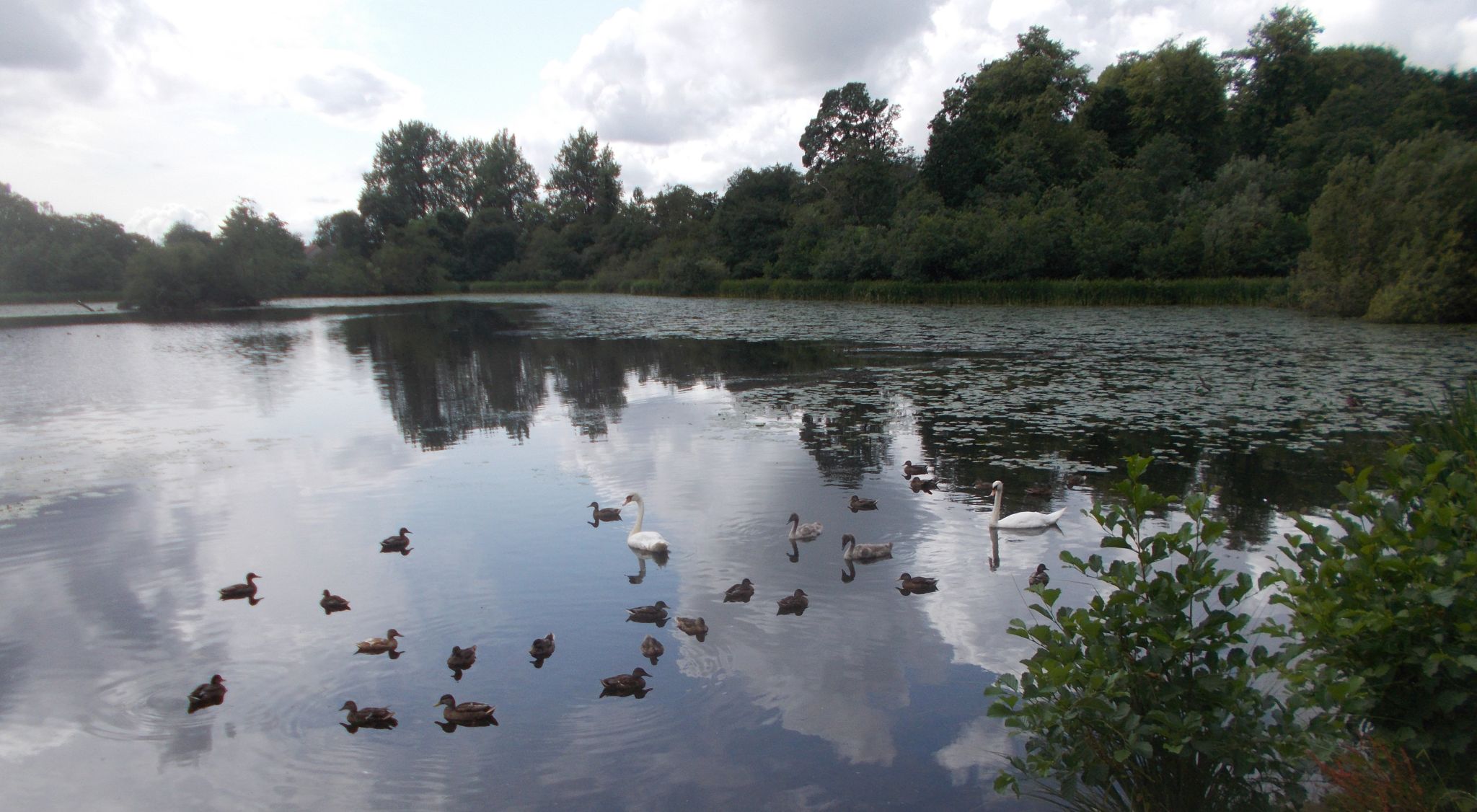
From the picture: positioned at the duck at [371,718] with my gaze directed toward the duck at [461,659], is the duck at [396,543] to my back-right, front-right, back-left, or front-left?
front-left

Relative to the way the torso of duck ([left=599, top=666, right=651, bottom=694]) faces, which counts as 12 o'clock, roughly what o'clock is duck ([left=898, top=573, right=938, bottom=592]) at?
duck ([left=898, top=573, right=938, bottom=592]) is roughly at 11 o'clock from duck ([left=599, top=666, right=651, bottom=694]).

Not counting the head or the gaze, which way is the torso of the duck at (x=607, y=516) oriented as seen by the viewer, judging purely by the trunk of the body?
to the viewer's left

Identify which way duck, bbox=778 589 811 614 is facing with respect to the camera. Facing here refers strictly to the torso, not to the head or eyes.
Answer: to the viewer's right

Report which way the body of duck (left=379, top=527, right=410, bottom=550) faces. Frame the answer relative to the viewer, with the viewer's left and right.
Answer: facing to the right of the viewer

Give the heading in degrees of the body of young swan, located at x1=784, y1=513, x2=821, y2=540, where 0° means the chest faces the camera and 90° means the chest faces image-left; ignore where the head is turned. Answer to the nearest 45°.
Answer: approximately 90°

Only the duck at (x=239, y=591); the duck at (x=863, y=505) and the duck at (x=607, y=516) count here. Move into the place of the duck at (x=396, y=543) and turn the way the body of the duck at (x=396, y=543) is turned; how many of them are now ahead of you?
2

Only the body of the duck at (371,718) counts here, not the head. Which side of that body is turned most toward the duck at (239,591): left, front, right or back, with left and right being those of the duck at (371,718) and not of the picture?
right

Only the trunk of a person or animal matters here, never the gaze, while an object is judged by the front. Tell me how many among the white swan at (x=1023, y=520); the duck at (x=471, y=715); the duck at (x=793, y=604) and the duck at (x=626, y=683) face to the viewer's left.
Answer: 2

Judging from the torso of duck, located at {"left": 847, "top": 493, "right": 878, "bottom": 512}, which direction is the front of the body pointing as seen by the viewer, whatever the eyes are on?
to the viewer's left

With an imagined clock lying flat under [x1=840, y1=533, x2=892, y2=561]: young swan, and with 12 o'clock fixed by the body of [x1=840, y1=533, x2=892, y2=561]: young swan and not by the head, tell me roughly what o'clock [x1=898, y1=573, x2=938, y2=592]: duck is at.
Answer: [x1=898, y1=573, x2=938, y2=592]: duck is roughly at 8 o'clock from [x1=840, y1=533, x2=892, y2=561]: young swan.

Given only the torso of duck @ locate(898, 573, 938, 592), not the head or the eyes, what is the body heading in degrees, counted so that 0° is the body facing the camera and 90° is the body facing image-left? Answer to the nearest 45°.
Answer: approximately 90°

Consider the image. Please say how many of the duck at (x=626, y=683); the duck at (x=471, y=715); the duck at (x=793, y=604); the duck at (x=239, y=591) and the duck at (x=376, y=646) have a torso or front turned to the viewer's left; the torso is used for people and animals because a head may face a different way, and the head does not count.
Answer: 1

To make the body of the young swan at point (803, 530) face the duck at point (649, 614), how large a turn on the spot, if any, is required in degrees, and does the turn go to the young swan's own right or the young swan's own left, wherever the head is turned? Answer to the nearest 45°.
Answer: approximately 45° to the young swan's own left

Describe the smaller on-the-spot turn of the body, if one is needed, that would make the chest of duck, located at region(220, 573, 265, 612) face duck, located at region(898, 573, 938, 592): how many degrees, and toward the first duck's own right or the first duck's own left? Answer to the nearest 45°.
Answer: approximately 45° to the first duck's own right
